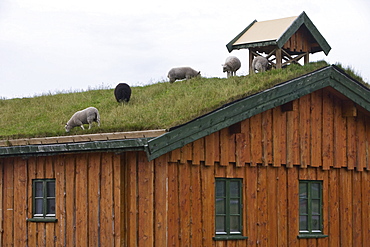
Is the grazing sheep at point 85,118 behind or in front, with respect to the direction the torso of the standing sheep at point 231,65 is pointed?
in front

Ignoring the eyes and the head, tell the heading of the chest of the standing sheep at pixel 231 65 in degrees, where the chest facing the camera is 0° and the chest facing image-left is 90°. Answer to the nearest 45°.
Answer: approximately 45°
